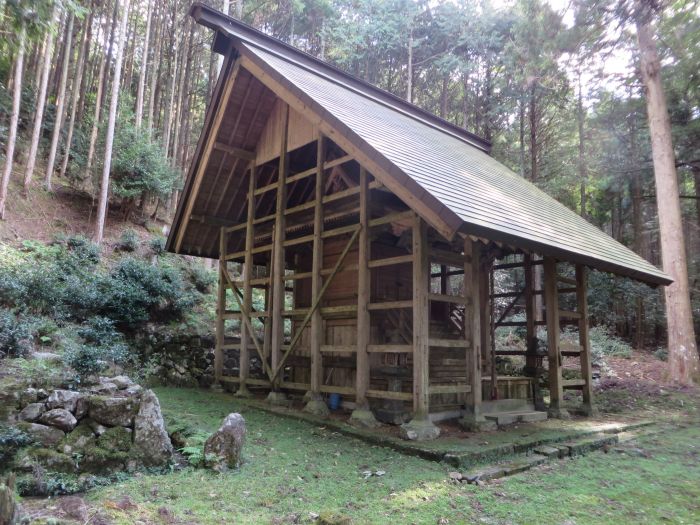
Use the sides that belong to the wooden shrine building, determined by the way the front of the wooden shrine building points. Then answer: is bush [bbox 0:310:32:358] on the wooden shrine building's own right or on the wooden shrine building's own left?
on the wooden shrine building's own right

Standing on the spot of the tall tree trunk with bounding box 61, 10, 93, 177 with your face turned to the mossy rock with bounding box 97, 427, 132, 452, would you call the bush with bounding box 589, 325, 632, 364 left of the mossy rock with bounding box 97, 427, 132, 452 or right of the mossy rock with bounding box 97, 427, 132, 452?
left

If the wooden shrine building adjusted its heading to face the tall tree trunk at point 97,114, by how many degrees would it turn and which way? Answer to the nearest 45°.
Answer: approximately 180°

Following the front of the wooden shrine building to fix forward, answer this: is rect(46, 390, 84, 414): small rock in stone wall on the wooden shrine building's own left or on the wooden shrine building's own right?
on the wooden shrine building's own right

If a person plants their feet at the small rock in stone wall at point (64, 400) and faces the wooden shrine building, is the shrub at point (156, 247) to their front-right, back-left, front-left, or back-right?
front-left

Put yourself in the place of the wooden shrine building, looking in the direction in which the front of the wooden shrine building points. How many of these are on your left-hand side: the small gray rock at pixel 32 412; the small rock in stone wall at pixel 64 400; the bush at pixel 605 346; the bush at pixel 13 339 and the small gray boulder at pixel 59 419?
1

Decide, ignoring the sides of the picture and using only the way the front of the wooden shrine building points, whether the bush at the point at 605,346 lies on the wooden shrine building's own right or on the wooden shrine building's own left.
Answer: on the wooden shrine building's own left

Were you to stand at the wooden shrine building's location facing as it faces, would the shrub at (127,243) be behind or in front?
behind

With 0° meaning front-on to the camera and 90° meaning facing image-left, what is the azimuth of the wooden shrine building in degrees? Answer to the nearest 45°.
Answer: approximately 315°

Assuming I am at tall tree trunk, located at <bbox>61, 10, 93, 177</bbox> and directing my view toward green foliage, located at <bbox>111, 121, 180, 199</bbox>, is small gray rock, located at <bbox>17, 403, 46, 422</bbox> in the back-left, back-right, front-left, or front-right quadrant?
front-right

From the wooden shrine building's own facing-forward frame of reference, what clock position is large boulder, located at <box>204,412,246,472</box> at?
The large boulder is roughly at 2 o'clock from the wooden shrine building.

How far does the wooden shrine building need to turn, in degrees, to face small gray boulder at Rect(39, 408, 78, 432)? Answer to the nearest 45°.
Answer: approximately 90° to its right

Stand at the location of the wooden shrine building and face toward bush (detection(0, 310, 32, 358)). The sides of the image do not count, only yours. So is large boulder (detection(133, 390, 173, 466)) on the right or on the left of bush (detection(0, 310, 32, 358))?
left

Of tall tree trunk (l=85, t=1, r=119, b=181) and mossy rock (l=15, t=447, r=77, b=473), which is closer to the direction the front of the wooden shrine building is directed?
the mossy rock

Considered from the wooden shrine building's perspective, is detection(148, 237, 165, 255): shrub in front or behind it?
behind

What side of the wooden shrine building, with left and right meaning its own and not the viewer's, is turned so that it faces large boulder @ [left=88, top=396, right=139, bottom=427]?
right
